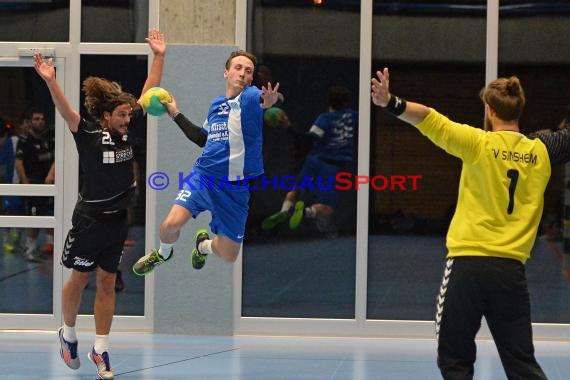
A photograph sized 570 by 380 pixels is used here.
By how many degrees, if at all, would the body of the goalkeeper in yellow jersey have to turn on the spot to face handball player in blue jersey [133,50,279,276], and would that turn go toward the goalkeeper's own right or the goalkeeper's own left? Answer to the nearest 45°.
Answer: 0° — they already face them

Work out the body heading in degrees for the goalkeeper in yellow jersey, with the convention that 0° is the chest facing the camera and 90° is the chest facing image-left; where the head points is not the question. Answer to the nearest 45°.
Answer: approximately 135°

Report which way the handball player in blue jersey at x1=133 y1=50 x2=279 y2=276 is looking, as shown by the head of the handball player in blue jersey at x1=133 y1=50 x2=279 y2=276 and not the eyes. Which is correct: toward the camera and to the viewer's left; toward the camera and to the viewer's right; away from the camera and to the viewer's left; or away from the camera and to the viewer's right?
toward the camera and to the viewer's right

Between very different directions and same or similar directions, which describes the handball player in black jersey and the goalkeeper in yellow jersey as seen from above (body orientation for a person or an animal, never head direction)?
very different directions
